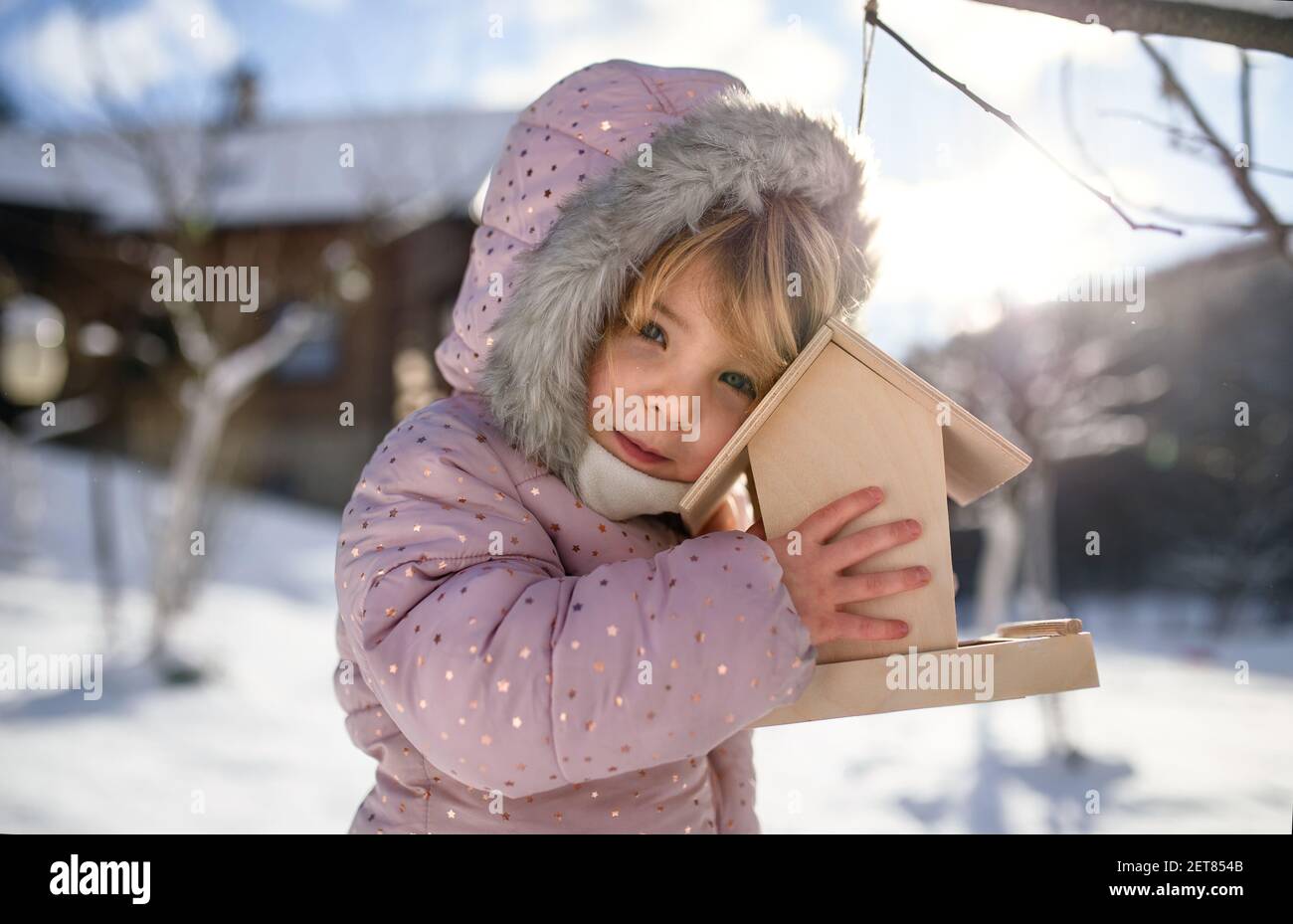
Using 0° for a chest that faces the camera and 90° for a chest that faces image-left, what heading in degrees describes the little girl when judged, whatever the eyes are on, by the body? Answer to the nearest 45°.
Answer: approximately 315°

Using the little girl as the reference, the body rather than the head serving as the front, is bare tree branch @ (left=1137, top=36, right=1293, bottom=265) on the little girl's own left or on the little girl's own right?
on the little girl's own left
